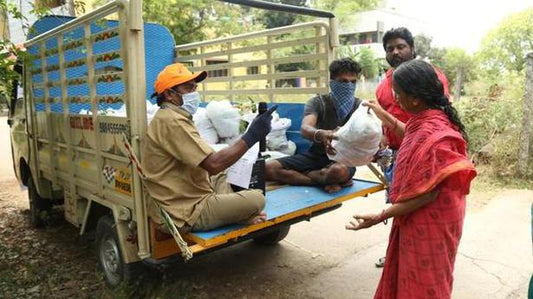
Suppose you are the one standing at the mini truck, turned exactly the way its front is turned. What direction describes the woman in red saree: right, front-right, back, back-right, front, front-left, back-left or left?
back

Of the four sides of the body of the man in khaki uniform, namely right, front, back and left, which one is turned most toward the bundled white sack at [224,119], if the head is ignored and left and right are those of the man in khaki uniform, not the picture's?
left

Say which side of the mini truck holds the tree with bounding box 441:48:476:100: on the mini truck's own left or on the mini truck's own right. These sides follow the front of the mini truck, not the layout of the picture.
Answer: on the mini truck's own right

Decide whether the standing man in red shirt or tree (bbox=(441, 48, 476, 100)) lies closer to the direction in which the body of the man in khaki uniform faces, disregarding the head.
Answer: the standing man in red shirt

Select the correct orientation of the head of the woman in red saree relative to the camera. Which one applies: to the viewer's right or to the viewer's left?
to the viewer's left

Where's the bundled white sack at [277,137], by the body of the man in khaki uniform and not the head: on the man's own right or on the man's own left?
on the man's own left

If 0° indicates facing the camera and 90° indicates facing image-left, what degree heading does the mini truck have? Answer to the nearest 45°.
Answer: approximately 135°

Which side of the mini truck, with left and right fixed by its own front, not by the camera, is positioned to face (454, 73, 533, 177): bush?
right

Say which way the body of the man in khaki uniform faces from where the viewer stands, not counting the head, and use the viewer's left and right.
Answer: facing to the right of the viewer
